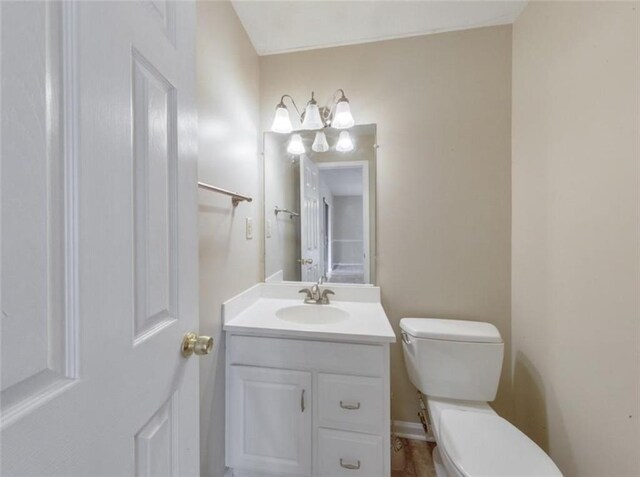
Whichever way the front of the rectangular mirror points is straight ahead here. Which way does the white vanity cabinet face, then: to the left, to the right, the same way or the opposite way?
the same way

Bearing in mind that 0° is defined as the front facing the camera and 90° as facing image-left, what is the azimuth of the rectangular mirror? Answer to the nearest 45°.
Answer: approximately 0°

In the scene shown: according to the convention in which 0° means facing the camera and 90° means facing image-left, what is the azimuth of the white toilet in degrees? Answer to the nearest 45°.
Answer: approximately 315°

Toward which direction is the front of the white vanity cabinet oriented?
toward the camera

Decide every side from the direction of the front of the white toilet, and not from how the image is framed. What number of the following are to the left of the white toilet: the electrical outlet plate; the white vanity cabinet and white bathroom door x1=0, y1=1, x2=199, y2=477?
0
